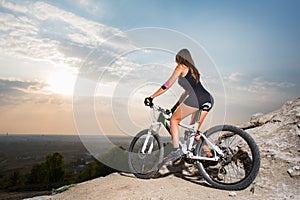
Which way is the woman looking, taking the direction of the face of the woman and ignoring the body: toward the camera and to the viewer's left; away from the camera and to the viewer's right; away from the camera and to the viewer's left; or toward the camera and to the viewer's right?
away from the camera and to the viewer's left

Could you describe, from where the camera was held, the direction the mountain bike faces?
facing away from the viewer and to the left of the viewer

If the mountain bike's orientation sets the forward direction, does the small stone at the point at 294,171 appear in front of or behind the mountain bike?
behind
